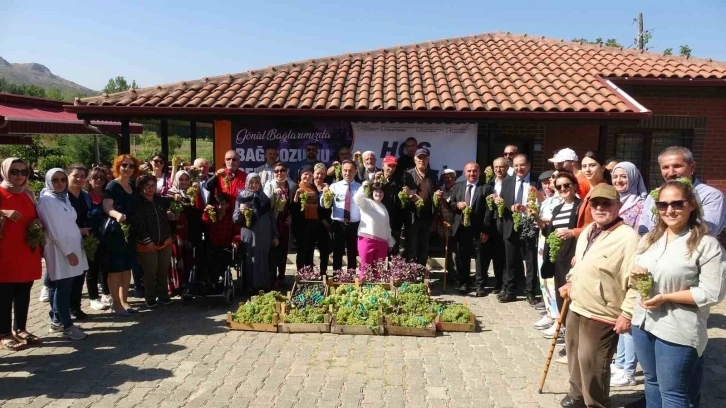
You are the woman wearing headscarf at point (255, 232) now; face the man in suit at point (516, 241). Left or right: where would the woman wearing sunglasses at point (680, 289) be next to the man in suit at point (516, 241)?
right

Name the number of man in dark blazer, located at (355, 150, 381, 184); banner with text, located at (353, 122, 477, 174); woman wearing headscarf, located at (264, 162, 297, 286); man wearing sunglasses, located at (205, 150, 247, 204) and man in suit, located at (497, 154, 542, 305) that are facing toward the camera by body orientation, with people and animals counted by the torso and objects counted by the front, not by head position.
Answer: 5

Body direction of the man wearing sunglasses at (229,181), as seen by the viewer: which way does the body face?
toward the camera

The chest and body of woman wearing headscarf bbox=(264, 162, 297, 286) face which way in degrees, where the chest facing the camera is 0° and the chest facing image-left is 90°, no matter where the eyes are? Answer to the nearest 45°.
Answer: approximately 0°

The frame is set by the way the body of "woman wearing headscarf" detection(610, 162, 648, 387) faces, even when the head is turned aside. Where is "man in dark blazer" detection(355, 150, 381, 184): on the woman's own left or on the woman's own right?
on the woman's own right

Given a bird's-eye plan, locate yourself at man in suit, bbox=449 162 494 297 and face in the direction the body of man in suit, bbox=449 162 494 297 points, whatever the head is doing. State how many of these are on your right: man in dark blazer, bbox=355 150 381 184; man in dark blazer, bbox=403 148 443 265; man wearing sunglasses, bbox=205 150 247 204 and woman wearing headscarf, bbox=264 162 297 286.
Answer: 4

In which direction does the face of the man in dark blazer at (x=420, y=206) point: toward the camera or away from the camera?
toward the camera

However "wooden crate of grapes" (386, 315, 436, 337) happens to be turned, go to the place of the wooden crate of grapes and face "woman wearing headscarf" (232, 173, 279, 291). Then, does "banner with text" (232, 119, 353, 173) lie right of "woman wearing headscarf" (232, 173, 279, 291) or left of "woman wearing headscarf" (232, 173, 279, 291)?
right

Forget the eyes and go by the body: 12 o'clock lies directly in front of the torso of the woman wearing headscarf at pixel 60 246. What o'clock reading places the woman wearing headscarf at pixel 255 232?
the woman wearing headscarf at pixel 255 232 is roughly at 10 o'clock from the woman wearing headscarf at pixel 60 246.

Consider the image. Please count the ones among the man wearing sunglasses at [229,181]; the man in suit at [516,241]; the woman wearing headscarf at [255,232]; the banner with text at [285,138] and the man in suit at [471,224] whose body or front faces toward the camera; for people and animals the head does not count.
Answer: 5

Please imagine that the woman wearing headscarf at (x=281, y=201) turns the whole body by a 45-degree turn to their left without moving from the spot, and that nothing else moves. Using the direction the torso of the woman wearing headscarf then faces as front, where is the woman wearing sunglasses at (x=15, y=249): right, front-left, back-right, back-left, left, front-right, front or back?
right

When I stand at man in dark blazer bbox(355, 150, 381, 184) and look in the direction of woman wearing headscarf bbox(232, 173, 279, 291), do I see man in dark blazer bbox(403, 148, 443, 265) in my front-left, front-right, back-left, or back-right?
back-left

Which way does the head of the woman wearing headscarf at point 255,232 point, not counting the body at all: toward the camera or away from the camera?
toward the camera

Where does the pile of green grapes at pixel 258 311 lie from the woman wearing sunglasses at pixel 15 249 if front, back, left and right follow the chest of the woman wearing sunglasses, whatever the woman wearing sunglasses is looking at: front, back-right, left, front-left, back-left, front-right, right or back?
front-left
